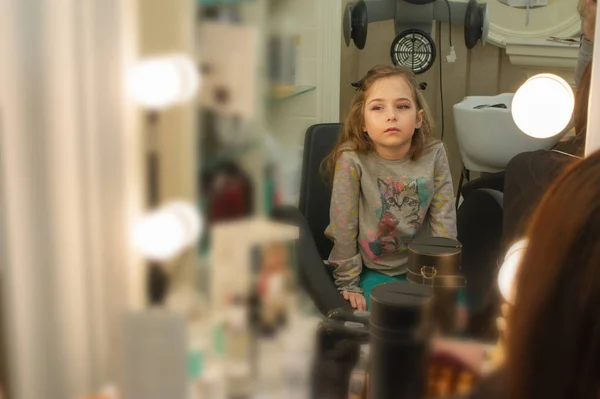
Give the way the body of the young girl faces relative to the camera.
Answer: toward the camera

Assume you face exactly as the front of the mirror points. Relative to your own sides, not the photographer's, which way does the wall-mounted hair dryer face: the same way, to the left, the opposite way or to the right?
the same way

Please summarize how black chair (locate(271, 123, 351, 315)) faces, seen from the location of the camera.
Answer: facing the viewer and to the right of the viewer

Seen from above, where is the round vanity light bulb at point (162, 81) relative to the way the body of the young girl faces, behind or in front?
in front

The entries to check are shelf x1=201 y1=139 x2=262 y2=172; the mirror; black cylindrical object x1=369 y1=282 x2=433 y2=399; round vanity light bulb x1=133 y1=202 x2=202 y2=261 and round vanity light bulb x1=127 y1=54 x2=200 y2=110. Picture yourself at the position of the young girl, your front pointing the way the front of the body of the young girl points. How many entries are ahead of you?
4

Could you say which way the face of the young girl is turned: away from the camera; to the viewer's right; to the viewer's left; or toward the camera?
toward the camera

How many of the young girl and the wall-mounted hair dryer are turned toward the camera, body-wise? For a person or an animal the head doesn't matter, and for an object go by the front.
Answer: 2

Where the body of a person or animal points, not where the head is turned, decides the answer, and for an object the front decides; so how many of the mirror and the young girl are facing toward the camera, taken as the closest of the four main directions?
2

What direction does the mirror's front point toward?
toward the camera

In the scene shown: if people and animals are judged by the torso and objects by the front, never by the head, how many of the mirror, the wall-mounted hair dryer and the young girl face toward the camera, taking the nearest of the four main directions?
3

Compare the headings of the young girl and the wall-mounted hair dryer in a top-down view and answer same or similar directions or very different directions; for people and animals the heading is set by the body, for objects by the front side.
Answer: same or similar directions

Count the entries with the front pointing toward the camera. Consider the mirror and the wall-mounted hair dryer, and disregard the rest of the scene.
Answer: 2
